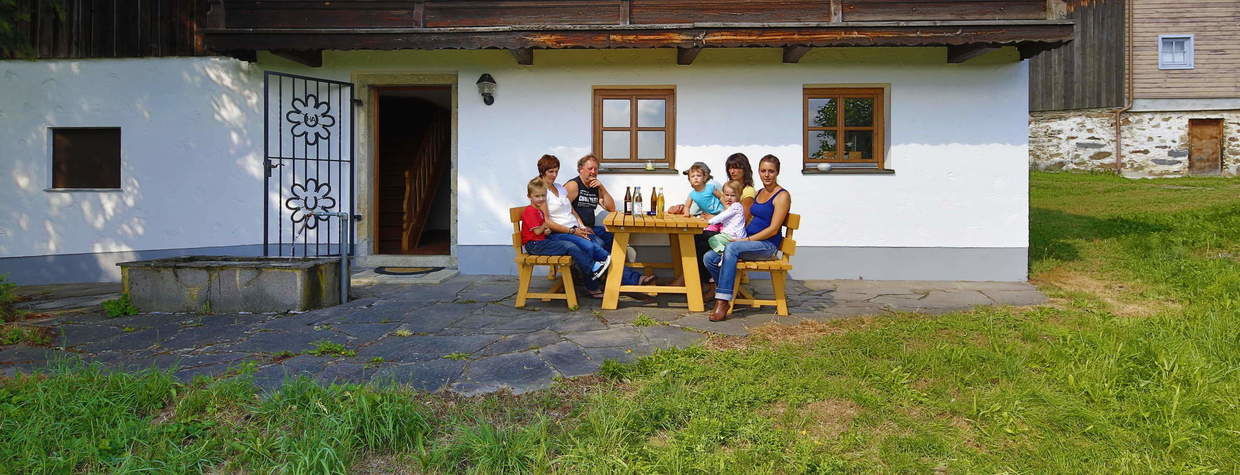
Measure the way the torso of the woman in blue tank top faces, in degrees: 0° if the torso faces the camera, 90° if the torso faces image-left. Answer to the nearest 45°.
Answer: approximately 45°

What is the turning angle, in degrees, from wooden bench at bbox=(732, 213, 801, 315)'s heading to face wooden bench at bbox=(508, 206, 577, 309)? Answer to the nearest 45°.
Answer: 0° — it already faces it

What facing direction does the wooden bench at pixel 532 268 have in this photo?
to the viewer's right

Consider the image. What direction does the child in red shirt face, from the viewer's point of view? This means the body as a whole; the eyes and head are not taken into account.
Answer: to the viewer's right

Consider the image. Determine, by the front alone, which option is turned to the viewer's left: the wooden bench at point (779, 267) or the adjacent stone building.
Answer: the wooden bench

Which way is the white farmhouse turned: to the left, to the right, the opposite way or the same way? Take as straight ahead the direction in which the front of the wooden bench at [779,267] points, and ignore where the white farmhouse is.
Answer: to the left

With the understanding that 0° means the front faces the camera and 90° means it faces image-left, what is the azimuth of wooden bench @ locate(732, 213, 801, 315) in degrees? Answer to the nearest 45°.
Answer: approximately 90°

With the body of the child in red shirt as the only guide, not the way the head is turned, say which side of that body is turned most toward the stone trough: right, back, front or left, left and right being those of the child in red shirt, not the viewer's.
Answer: back
